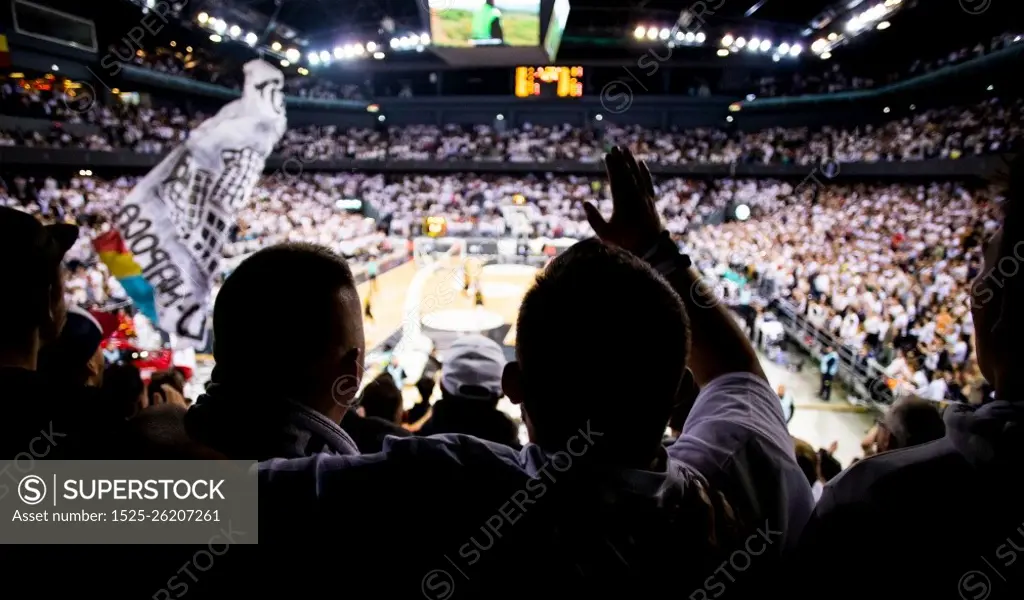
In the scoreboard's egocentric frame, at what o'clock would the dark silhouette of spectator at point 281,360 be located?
The dark silhouette of spectator is roughly at 12 o'clock from the scoreboard.

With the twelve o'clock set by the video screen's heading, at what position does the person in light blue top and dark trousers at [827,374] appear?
The person in light blue top and dark trousers is roughly at 11 o'clock from the video screen.

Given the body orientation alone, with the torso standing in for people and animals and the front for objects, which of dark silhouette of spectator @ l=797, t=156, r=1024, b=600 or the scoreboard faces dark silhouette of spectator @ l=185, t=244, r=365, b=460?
the scoreboard

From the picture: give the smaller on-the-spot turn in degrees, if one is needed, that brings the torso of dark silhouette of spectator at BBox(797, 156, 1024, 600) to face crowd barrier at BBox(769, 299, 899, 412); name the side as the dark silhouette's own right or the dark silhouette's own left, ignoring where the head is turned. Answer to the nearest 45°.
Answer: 0° — they already face it

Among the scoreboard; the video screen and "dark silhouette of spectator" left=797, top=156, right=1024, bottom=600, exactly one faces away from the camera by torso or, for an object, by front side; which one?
the dark silhouette of spectator

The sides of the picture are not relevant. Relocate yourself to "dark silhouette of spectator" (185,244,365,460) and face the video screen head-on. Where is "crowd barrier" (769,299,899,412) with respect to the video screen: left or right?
right

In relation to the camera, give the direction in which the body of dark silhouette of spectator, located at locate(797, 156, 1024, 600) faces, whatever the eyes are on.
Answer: away from the camera

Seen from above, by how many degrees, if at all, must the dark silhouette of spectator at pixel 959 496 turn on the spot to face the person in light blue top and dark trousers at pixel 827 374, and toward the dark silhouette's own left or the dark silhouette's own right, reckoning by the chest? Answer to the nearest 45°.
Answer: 0° — they already face them

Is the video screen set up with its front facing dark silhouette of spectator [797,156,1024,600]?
yes

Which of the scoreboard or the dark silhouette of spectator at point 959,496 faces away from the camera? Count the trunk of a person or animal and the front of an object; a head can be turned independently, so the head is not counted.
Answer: the dark silhouette of spectator

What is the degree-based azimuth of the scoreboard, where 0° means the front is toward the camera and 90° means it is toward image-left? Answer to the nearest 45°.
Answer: approximately 0°
